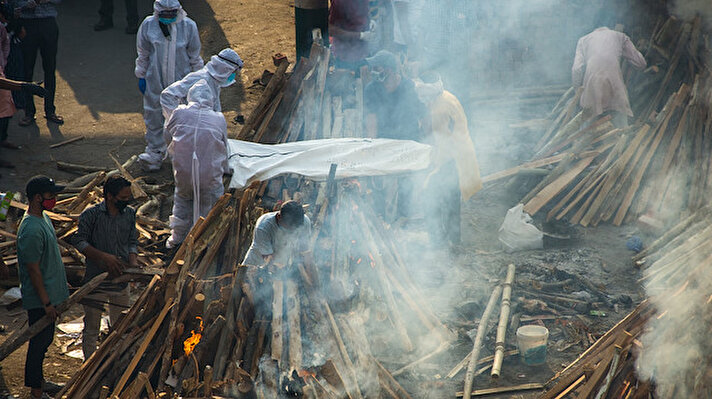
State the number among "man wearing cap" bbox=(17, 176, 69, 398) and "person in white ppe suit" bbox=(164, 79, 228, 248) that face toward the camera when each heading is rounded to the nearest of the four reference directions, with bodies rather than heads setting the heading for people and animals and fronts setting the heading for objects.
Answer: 0

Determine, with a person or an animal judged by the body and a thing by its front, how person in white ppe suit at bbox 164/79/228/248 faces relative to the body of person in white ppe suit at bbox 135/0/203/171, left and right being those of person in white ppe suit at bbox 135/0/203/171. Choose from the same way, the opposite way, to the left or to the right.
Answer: the opposite way

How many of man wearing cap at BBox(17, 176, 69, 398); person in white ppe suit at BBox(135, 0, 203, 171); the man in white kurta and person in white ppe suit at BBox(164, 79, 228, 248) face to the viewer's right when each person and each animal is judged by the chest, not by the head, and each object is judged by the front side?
1

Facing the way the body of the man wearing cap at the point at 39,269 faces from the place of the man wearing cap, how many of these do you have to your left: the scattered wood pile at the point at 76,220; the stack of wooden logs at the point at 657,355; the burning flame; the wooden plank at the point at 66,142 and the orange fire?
2

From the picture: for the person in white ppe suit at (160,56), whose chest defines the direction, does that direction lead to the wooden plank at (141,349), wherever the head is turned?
yes

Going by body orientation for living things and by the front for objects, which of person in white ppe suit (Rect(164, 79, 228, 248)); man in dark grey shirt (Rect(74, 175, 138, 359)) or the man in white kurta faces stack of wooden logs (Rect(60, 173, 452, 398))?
the man in dark grey shirt

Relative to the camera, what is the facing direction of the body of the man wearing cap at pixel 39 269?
to the viewer's right

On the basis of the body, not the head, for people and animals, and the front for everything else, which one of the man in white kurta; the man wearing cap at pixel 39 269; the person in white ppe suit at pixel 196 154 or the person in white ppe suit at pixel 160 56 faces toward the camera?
the person in white ppe suit at pixel 160 56

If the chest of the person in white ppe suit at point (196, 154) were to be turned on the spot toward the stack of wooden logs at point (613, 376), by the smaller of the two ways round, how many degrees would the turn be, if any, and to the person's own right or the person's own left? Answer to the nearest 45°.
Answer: approximately 135° to the person's own right

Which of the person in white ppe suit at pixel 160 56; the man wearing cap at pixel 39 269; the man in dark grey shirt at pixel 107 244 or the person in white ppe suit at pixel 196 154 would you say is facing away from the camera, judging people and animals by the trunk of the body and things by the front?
the person in white ppe suit at pixel 196 154

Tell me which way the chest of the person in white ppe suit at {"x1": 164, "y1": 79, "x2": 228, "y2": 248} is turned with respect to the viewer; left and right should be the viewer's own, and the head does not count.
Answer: facing away from the viewer

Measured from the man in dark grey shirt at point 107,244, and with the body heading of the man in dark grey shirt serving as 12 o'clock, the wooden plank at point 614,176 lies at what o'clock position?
The wooden plank is roughly at 10 o'clock from the man in dark grey shirt.

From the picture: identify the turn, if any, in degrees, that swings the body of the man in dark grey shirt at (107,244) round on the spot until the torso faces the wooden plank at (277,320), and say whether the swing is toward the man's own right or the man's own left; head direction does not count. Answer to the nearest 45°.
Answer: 0° — they already face it

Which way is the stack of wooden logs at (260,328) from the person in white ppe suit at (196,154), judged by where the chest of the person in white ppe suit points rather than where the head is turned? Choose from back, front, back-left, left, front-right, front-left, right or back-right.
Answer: back
